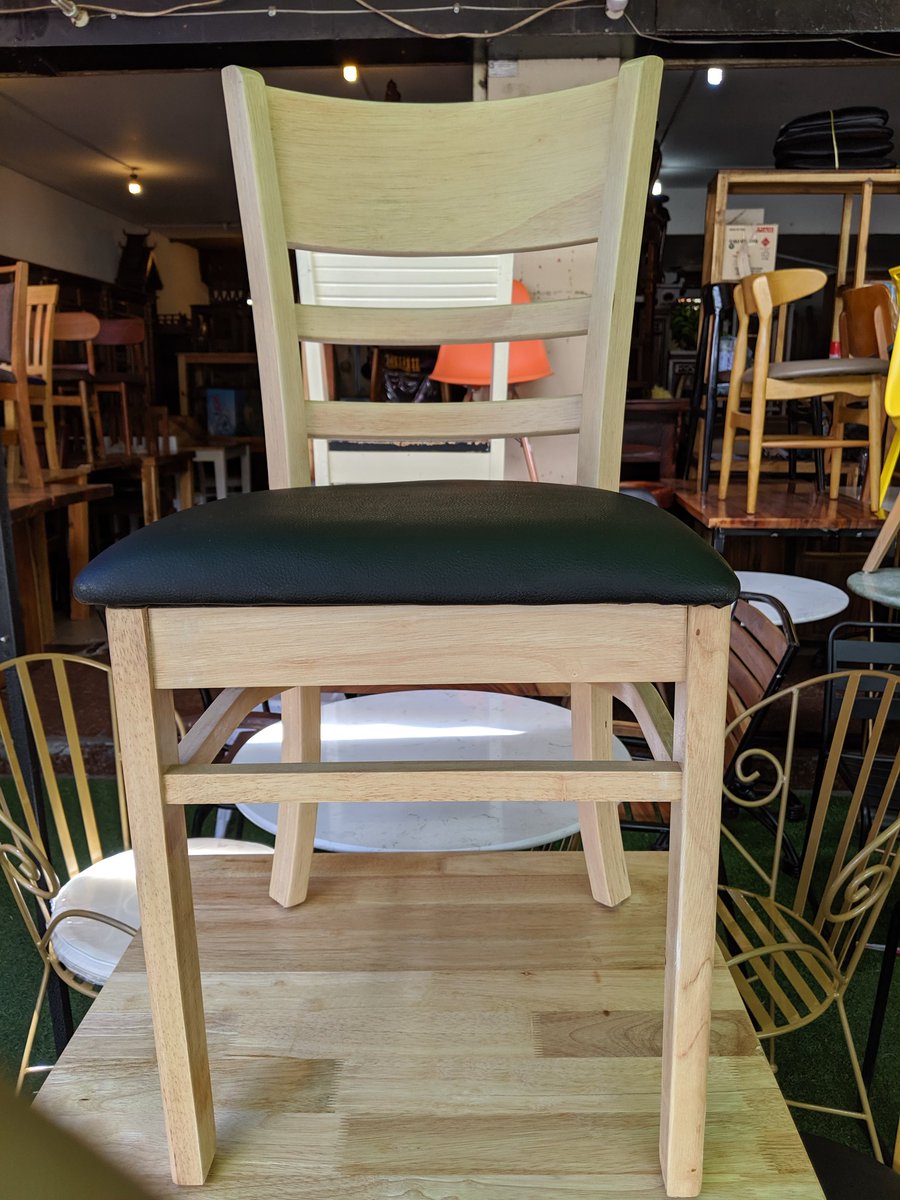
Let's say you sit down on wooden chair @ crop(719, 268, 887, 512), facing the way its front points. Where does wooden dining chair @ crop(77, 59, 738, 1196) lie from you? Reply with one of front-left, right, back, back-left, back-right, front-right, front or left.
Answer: right

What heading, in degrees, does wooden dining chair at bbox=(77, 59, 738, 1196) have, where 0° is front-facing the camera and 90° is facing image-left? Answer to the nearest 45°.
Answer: approximately 0°

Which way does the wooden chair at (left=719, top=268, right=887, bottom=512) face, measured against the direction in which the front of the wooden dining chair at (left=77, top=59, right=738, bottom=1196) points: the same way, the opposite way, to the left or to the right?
to the left

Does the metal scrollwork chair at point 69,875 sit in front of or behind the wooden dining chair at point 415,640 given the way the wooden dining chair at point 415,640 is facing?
behind

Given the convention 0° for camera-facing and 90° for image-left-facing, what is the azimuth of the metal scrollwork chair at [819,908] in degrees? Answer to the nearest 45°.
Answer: approximately 45°

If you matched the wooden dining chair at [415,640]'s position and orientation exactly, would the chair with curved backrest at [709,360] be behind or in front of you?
behind

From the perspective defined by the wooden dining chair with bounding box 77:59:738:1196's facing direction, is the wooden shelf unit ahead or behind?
behind

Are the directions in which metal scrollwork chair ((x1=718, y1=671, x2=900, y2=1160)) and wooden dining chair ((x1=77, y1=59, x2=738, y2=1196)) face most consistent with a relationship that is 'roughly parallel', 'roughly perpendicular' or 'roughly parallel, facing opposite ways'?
roughly perpendicular

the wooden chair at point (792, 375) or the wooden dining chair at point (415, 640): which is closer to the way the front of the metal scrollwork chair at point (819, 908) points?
the wooden dining chair

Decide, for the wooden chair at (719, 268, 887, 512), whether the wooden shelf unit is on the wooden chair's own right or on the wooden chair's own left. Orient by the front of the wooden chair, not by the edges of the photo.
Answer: on the wooden chair's own left

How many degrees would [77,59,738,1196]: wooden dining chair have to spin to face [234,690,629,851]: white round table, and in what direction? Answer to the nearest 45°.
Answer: approximately 180°

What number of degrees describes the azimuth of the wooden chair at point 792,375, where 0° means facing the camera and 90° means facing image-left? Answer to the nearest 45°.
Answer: approximately 270°

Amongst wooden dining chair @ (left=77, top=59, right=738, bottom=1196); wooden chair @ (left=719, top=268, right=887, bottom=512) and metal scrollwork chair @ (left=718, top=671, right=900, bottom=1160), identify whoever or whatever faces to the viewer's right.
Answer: the wooden chair
